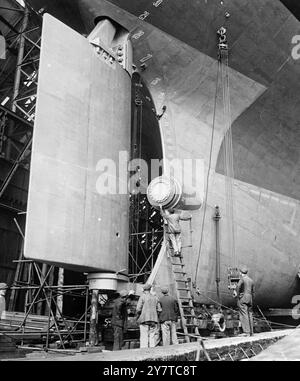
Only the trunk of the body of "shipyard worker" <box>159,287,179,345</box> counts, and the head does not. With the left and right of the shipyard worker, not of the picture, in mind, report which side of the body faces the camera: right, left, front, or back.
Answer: back

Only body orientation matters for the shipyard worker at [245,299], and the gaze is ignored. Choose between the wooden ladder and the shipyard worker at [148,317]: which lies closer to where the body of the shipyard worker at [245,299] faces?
the wooden ladder

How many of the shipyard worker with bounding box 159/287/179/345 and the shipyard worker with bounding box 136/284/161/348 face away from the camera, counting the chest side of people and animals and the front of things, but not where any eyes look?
2

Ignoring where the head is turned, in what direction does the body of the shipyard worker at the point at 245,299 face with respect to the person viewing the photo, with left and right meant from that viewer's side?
facing away from the viewer and to the left of the viewer

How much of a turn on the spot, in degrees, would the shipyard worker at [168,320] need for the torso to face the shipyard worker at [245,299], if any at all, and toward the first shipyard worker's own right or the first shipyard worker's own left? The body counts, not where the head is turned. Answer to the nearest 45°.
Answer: approximately 90° to the first shipyard worker's own right

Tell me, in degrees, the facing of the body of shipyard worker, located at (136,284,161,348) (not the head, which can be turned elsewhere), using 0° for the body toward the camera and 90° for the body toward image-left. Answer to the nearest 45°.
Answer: approximately 180°
